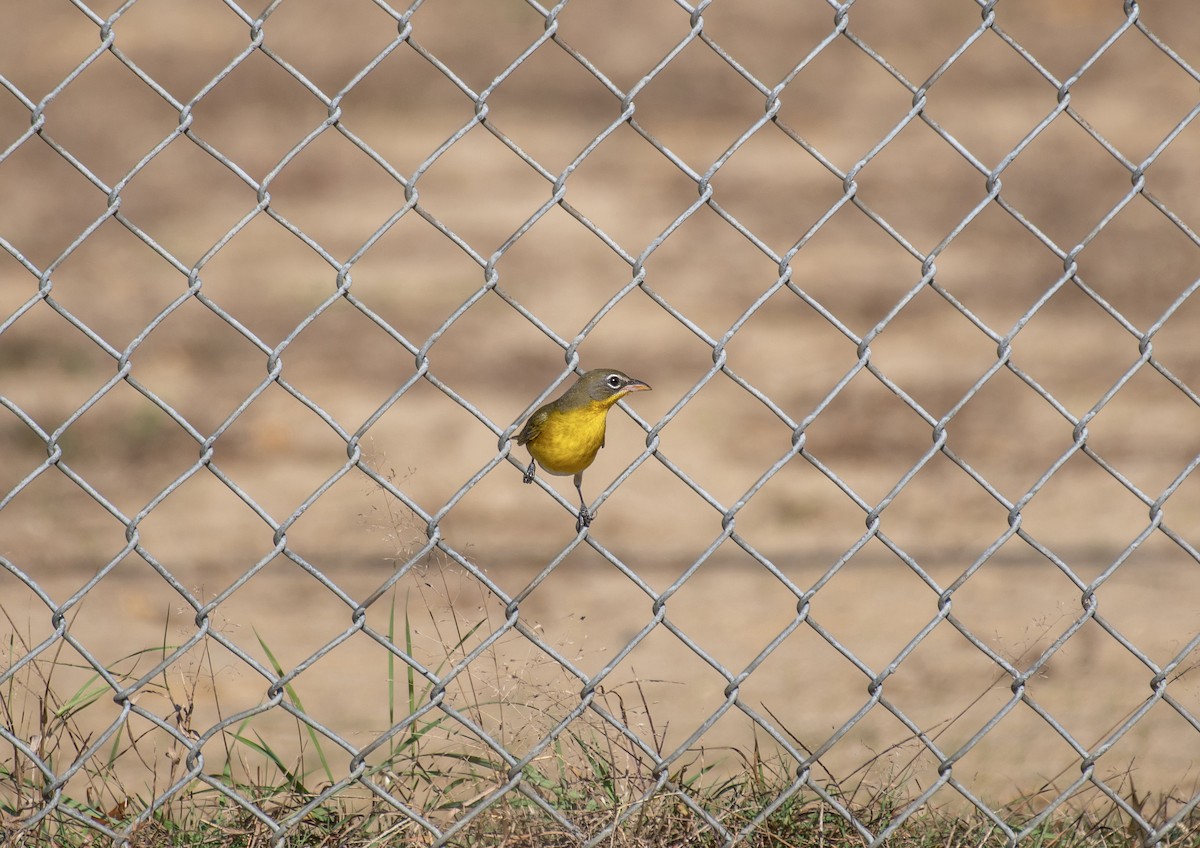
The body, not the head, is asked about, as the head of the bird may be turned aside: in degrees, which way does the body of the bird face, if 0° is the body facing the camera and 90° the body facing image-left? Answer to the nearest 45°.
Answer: approximately 315°
